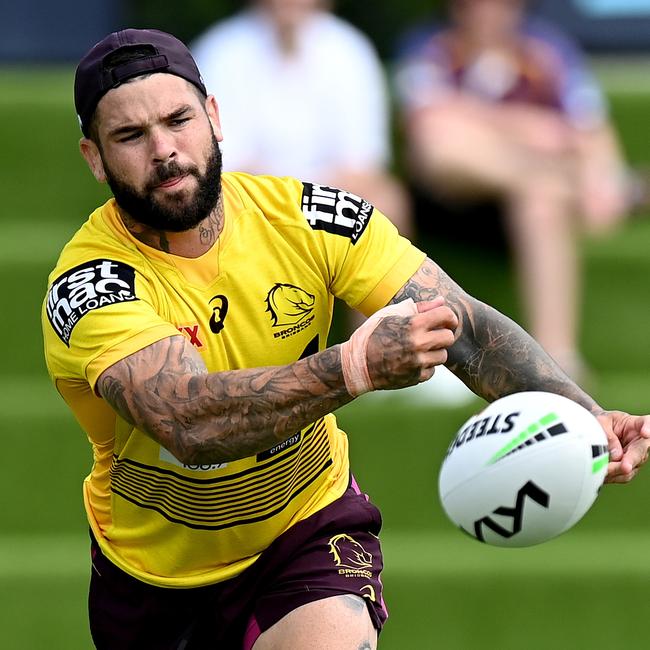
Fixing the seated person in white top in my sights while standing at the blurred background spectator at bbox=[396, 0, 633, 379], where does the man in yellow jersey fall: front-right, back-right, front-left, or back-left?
front-left

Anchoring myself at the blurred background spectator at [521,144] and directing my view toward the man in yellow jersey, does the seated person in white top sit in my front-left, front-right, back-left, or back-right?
front-right

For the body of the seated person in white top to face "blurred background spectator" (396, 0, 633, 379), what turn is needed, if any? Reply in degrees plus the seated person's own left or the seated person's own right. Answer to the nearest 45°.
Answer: approximately 90° to the seated person's own left

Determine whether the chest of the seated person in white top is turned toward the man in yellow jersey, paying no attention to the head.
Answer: yes

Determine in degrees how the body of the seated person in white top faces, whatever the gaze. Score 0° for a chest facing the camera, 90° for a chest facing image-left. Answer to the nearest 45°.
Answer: approximately 0°

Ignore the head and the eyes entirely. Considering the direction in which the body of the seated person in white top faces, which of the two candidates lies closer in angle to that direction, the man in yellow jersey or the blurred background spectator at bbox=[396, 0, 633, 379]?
the man in yellow jersey

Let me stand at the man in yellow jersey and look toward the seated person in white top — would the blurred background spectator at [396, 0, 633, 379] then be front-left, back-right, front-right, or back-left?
front-right
